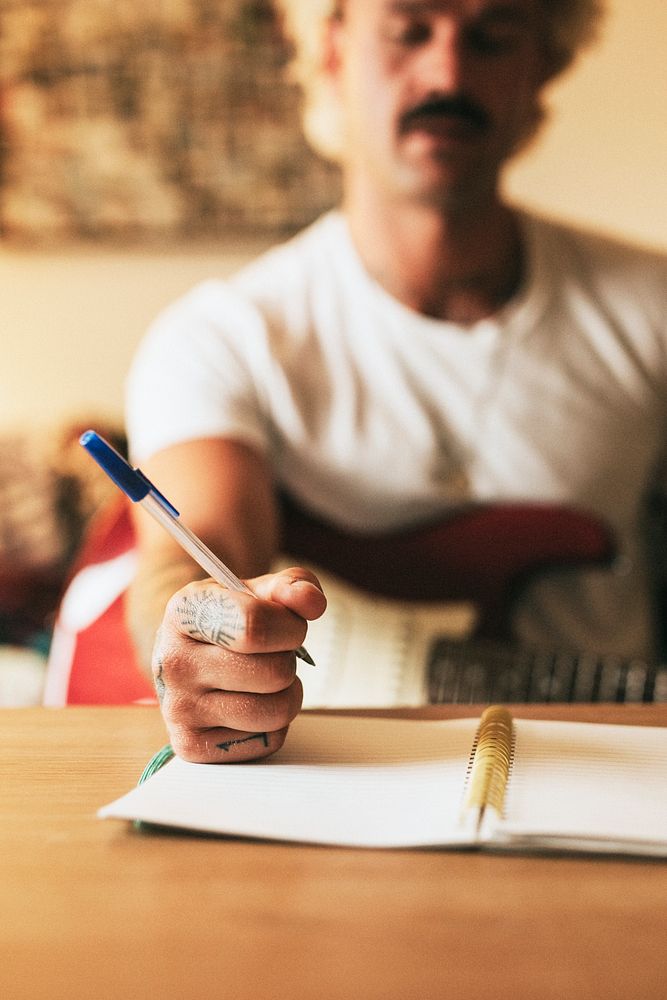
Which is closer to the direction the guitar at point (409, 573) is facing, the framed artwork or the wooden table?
the wooden table

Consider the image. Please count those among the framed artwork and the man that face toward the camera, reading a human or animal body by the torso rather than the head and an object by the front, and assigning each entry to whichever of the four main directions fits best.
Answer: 2

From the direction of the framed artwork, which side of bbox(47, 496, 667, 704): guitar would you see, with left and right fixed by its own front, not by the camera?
back

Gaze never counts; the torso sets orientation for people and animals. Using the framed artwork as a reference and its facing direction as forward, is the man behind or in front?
in front

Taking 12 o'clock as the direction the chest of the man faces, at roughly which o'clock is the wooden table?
The wooden table is roughly at 12 o'clock from the man.

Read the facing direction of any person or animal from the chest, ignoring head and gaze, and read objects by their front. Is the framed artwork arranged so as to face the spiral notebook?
yes

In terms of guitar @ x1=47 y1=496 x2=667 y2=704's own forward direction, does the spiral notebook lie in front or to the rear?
in front

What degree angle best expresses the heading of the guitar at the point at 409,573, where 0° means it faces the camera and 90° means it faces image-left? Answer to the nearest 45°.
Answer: approximately 0°
